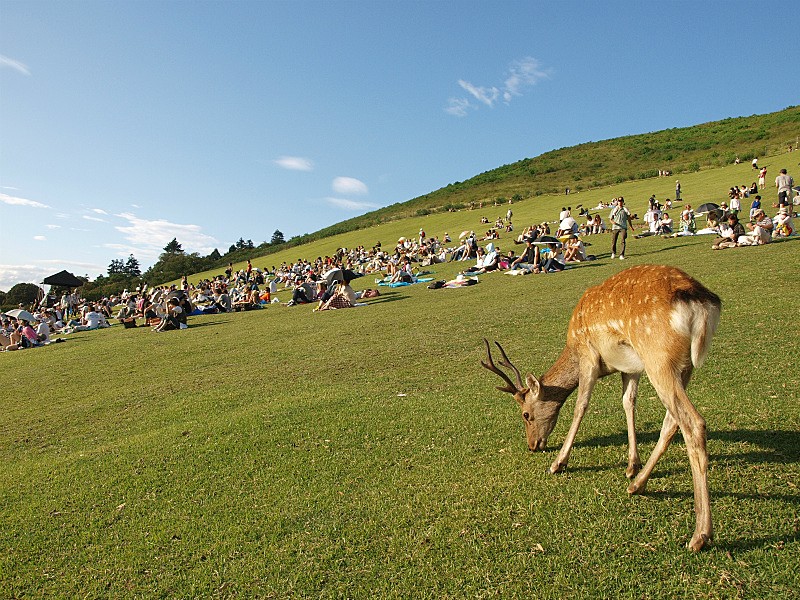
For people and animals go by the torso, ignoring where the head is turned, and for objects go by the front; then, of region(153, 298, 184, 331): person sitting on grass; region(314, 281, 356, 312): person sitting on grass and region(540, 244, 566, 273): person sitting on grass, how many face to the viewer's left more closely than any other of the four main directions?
3

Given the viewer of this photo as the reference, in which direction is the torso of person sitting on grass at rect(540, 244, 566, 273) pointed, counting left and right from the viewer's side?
facing to the left of the viewer

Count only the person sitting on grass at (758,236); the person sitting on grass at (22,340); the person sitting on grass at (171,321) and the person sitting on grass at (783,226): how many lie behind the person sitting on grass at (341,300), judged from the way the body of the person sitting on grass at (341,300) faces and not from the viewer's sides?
2

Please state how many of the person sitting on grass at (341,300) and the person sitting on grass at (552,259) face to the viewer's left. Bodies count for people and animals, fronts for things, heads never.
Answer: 2

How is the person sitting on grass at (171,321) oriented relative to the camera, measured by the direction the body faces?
to the viewer's left

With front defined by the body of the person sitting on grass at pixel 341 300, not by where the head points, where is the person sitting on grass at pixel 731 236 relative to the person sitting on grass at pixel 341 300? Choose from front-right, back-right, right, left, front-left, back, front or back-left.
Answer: back

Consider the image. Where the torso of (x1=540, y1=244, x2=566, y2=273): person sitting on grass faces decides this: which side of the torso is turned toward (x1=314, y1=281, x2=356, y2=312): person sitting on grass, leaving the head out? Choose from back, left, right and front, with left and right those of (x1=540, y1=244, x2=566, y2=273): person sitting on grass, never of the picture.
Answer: front

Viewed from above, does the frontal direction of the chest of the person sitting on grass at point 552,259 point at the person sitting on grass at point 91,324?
yes

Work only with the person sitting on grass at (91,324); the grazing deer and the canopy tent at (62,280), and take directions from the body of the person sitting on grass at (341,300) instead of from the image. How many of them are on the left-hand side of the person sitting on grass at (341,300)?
1

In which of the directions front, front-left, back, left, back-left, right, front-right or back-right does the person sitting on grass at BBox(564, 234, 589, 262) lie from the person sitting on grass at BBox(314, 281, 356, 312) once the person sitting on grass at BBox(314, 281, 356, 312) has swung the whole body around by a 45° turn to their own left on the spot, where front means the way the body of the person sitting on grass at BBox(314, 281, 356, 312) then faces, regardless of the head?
back-left

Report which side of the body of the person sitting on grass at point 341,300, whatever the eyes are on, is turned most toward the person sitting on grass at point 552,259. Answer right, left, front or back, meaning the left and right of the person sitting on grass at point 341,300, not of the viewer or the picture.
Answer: back

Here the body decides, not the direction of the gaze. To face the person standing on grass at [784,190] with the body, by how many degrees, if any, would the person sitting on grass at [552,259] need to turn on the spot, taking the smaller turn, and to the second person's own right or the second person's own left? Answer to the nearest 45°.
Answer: approximately 135° to the second person's own right

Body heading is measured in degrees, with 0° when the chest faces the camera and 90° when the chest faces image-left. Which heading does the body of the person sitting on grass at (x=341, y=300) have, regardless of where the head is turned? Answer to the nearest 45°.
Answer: approximately 90°

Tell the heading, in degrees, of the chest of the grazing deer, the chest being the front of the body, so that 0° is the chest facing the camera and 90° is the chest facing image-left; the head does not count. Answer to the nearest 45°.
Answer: approximately 135°

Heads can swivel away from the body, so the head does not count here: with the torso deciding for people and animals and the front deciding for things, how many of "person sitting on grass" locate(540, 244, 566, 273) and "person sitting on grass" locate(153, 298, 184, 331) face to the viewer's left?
2

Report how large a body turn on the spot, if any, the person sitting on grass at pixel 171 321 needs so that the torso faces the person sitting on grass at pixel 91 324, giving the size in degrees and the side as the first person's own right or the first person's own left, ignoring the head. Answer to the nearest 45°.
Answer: approximately 45° to the first person's own right
